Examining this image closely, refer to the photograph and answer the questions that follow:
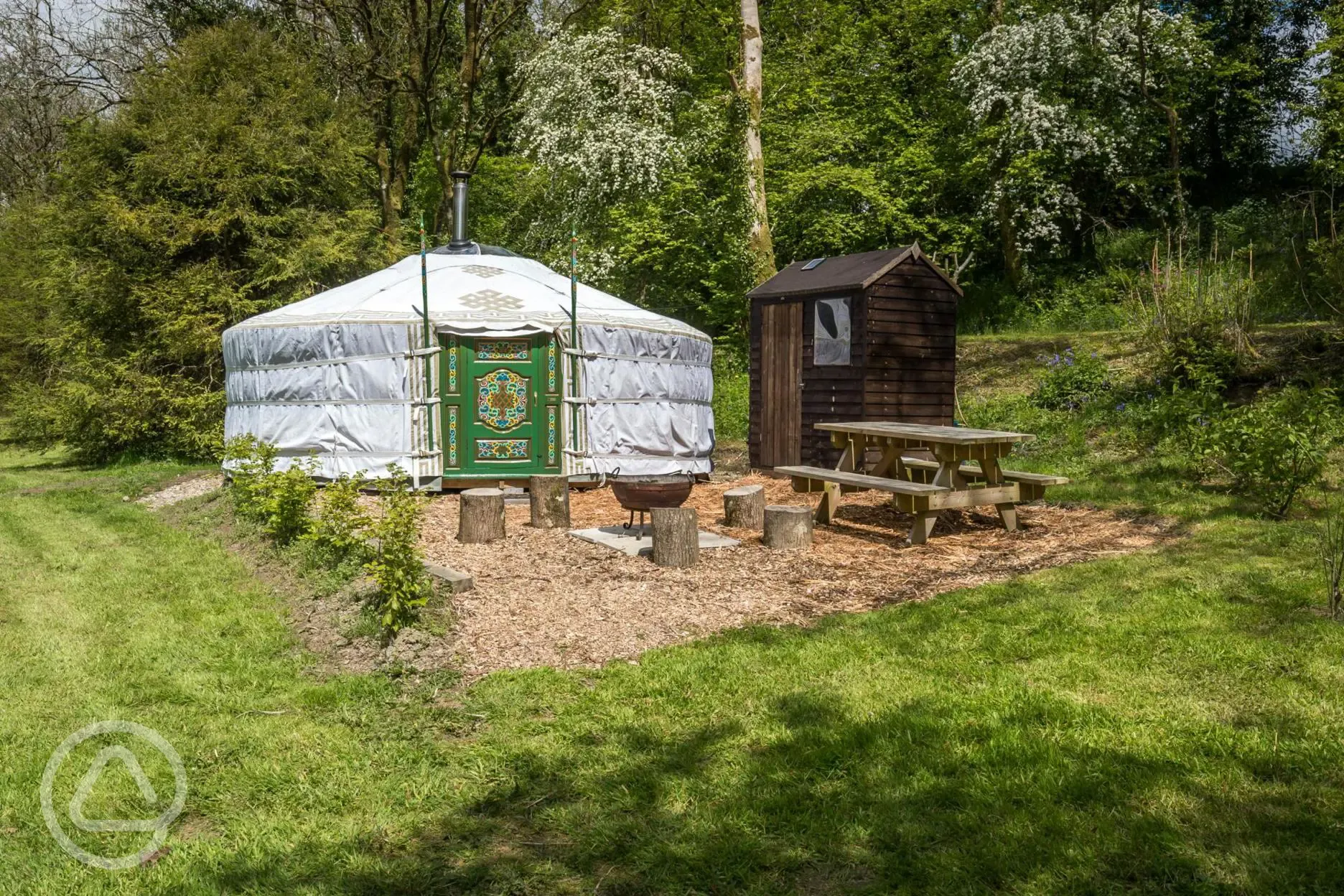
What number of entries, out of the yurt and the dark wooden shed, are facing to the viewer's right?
0

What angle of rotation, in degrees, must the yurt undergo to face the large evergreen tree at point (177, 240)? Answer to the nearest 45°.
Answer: approximately 135° to its right

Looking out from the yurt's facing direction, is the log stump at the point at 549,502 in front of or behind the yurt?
in front

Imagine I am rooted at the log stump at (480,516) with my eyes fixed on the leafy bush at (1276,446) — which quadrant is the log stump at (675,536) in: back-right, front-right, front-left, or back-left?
front-right

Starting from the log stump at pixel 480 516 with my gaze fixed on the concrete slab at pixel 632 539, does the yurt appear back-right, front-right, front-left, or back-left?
back-left

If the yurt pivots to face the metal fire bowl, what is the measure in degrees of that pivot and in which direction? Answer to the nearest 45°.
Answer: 0° — it already faces it

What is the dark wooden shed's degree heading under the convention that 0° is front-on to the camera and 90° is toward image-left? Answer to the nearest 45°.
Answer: approximately 45°

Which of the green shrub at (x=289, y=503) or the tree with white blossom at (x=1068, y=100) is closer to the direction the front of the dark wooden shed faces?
the green shrub

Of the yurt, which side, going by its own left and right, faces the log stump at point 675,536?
front

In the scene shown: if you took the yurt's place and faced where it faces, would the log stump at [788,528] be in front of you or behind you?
in front

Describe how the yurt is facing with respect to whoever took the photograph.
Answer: facing the viewer

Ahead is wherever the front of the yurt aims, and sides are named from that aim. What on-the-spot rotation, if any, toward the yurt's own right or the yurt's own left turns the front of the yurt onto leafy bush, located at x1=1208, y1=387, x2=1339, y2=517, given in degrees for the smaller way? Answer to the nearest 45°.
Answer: approximately 45° to the yurt's own left
